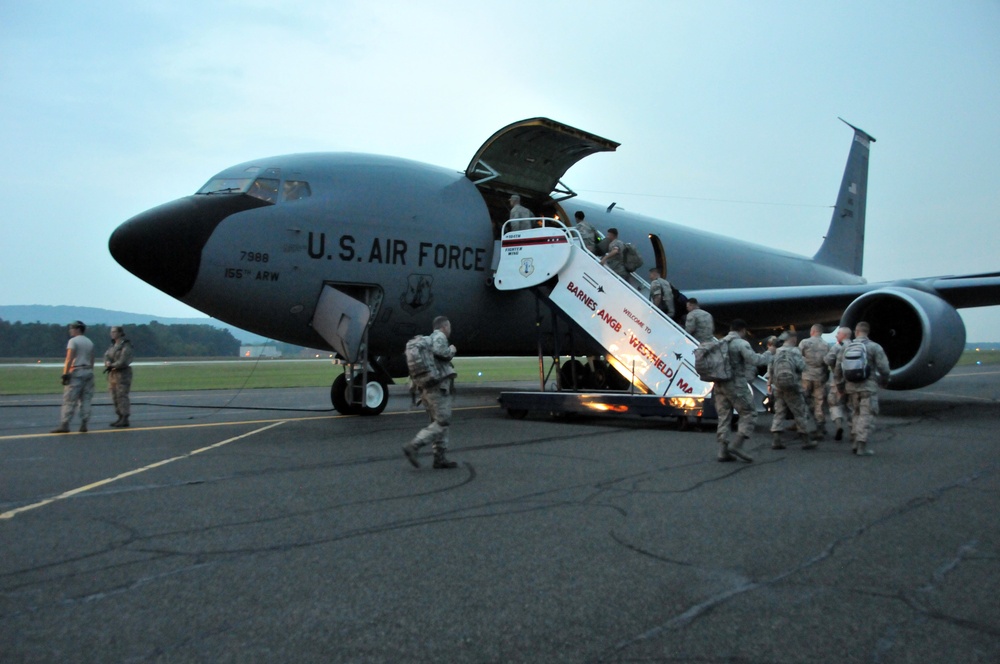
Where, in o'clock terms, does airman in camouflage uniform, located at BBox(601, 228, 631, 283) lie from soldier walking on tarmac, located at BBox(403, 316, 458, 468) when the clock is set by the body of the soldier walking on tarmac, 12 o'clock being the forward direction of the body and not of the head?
The airman in camouflage uniform is roughly at 10 o'clock from the soldier walking on tarmac.

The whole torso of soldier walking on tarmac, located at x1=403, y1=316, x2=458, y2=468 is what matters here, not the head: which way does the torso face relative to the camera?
to the viewer's right

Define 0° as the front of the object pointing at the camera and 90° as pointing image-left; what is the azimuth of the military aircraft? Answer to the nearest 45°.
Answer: approximately 45°

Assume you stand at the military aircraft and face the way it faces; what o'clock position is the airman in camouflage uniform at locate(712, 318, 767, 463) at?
The airman in camouflage uniform is roughly at 9 o'clock from the military aircraft.

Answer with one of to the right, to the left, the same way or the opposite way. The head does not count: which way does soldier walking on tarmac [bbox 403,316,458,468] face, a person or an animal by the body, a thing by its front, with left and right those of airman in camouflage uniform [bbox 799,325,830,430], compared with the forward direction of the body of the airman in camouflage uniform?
to the right

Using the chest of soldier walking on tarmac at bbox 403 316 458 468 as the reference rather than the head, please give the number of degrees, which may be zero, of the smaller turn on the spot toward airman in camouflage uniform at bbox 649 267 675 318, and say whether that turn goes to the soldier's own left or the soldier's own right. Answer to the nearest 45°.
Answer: approximately 45° to the soldier's own left

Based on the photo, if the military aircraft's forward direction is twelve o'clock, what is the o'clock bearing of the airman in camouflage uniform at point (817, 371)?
The airman in camouflage uniform is roughly at 8 o'clock from the military aircraft.

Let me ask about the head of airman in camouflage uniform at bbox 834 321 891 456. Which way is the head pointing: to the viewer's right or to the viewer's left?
to the viewer's left

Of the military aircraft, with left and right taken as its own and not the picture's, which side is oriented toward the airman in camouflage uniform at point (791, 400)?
left

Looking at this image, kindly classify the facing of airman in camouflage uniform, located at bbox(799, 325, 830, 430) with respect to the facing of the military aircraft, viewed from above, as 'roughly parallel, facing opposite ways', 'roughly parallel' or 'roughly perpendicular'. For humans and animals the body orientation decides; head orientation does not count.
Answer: roughly perpendicular
